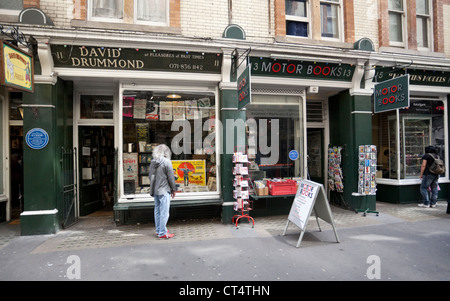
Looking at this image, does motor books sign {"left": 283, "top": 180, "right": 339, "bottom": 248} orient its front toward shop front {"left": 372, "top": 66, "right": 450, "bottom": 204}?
no

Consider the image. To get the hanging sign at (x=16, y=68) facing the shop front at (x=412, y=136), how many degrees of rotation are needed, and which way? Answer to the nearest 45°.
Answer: approximately 45° to its left

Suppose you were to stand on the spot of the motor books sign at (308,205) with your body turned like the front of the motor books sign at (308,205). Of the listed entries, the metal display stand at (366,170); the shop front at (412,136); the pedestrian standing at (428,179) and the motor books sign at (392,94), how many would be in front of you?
0

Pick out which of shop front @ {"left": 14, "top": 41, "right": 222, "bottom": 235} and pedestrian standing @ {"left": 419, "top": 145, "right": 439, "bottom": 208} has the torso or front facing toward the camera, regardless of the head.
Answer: the shop front

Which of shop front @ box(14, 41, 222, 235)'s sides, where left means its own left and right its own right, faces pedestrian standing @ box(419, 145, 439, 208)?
left

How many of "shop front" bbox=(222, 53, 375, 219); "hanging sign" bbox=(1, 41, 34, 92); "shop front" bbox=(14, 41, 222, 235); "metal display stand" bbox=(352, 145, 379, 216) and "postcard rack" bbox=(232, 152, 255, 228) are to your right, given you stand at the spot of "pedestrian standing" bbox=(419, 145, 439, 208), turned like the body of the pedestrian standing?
0

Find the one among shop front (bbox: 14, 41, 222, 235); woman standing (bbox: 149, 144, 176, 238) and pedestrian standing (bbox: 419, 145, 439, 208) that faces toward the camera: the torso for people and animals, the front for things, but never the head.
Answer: the shop front

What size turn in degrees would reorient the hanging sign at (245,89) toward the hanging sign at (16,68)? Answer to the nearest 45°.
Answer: approximately 45° to its right

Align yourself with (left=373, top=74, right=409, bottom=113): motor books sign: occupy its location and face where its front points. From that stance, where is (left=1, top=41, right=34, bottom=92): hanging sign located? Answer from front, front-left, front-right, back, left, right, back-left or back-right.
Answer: front

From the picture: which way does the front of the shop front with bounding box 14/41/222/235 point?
toward the camera

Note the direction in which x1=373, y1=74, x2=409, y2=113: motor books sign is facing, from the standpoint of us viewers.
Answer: facing the viewer and to the left of the viewer

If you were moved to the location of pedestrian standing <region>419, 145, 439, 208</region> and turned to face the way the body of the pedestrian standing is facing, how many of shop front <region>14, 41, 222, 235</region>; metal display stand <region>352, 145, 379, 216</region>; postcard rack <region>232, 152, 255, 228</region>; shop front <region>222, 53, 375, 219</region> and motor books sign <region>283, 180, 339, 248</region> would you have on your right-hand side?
0
